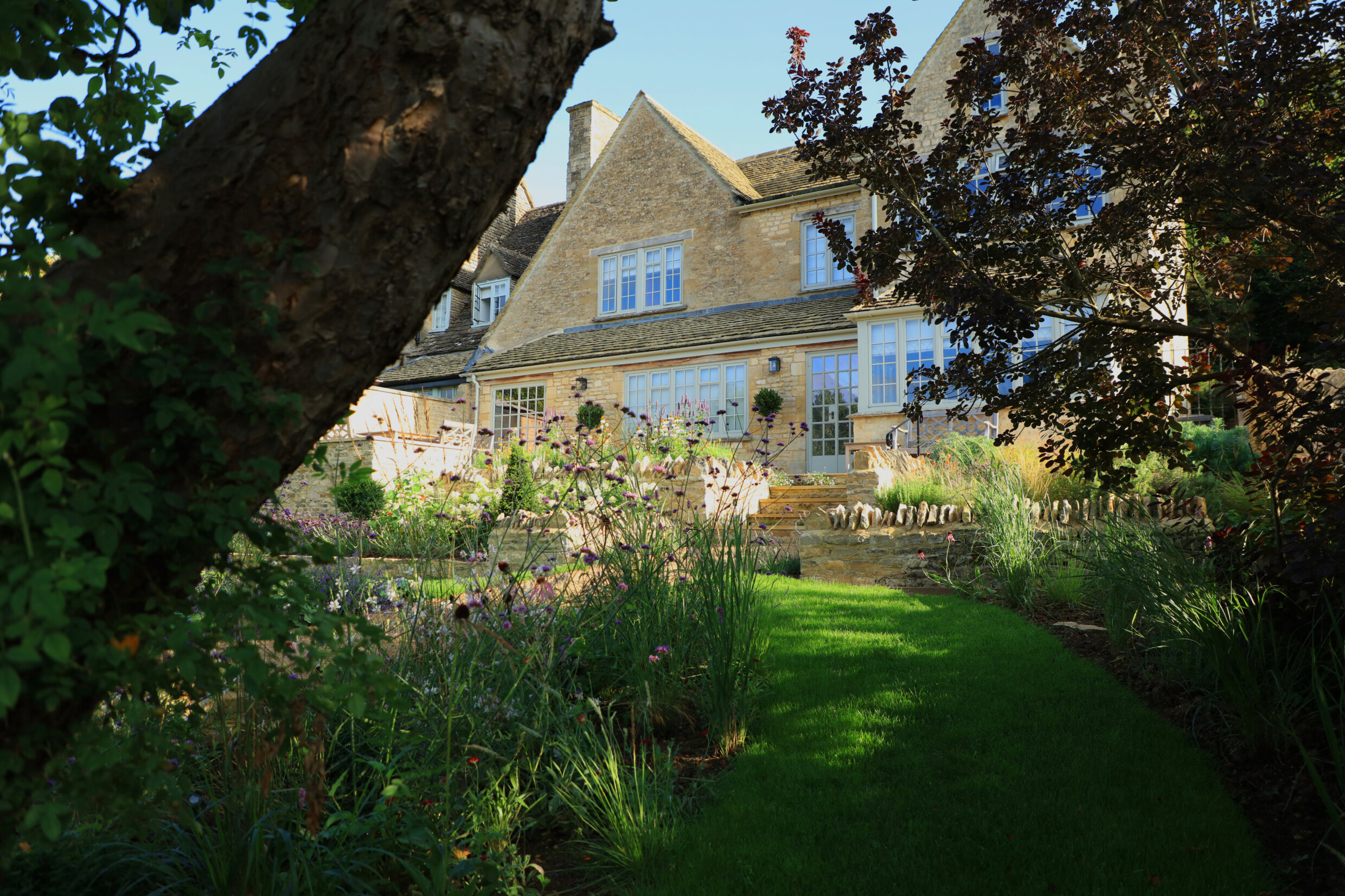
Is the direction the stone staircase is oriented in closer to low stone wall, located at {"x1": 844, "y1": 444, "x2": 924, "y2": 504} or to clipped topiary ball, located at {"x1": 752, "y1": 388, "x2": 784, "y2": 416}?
the low stone wall

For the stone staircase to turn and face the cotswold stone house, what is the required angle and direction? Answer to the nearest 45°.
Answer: approximately 180°

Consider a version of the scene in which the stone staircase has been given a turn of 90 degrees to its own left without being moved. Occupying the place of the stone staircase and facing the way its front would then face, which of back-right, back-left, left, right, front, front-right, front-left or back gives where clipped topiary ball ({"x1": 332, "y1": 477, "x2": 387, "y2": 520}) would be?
back

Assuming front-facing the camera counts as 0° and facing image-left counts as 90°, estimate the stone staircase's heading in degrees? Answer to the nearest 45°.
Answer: approximately 0°

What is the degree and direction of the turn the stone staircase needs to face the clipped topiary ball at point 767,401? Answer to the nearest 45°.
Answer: approximately 180°

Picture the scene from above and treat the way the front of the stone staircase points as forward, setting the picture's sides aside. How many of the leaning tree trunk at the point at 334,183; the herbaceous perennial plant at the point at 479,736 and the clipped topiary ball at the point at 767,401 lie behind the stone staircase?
1

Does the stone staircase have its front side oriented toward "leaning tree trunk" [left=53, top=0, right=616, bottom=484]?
yes

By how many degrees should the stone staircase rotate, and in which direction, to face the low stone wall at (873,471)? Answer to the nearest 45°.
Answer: approximately 45° to its left

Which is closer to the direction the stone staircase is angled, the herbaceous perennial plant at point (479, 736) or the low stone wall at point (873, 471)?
the herbaceous perennial plant

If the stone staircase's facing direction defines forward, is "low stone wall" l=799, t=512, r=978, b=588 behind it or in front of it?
in front
